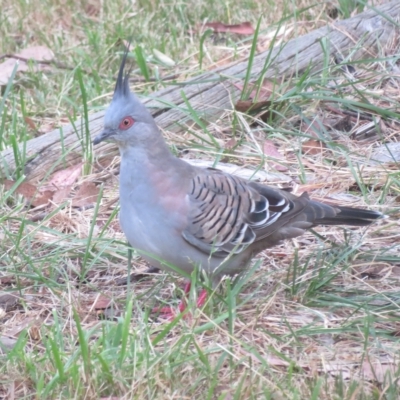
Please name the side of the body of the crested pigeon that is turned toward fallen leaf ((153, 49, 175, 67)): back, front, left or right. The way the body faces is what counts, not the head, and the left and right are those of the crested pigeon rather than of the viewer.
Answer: right

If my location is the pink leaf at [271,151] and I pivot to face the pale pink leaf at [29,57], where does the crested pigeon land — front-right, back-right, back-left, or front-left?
back-left

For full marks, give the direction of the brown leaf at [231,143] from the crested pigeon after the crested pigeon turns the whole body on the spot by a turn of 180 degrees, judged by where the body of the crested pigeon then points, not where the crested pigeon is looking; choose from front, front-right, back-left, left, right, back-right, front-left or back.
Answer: left

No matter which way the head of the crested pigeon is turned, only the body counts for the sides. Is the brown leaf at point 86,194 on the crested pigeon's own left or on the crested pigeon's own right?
on the crested pigeon's own right

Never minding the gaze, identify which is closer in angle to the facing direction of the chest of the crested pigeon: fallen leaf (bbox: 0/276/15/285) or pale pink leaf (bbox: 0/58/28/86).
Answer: the fallen leaf

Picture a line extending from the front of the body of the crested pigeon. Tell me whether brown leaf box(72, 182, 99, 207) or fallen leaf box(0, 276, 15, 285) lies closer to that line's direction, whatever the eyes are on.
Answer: the fallen leaf

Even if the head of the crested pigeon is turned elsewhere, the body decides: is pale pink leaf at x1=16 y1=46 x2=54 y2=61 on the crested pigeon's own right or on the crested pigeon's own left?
on the crested pigeon's own right

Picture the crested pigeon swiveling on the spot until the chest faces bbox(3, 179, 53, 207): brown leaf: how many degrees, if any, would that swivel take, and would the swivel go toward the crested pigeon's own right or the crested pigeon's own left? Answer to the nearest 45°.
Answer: approximately 45° to the crested pigeon's own right

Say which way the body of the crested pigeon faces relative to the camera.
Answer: to the viewer's left

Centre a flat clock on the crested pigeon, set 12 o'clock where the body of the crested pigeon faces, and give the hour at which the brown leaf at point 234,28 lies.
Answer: The brown leaf is roughly at 3 o'clock from the crested pigeon.

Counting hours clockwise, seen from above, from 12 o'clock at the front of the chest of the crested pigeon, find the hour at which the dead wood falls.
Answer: The dead wood is roughly at 3 o'clock from the crested pigeon.

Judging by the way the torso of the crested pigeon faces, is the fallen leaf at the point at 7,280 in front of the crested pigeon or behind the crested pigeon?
in front

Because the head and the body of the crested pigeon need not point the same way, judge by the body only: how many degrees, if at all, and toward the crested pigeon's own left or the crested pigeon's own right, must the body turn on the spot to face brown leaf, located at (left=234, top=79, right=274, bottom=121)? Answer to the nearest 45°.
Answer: approximately 90° to the crested pigeon's own right

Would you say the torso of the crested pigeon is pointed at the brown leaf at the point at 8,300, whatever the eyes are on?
yes
